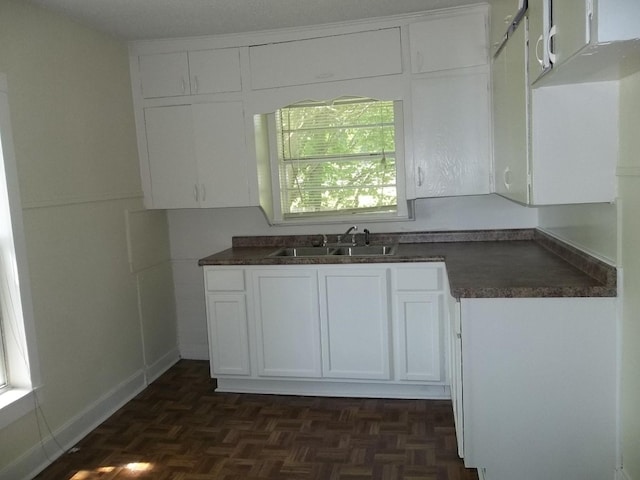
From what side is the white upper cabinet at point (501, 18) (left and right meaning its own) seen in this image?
left

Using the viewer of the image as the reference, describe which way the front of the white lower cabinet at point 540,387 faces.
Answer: facing to the left of the viewer

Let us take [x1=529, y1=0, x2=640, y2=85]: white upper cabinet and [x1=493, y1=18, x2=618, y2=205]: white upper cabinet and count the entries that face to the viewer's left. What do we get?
2

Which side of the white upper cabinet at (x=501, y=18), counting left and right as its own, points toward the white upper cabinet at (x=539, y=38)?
left

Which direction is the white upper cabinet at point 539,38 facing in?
to the viewer's left

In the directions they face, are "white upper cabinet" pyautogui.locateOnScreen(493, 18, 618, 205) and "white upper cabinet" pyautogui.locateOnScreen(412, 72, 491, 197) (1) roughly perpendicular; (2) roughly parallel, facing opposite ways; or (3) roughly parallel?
roughly perpendicular

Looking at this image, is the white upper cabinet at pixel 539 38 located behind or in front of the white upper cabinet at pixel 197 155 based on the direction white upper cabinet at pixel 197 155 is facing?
in front

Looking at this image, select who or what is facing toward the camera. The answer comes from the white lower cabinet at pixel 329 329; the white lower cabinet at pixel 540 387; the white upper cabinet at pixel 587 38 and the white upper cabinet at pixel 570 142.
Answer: the white lower cabinet at pixel 329 329

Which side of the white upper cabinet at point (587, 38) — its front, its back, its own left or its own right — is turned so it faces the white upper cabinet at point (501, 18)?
right

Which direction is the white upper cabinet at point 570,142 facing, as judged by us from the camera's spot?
facing to the left of the viewer
